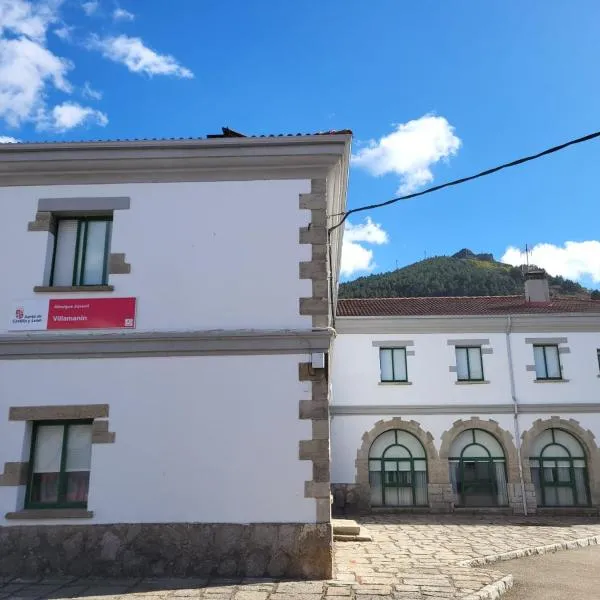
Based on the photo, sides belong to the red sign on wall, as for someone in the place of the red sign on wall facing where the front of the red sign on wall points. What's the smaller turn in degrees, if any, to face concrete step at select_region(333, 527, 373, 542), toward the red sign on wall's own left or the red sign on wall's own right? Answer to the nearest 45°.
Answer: approximately 135° to the red sign on wall's own left

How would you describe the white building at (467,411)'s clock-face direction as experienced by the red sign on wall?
The white building is roughly at 8 o'clock from the red sign on wall.

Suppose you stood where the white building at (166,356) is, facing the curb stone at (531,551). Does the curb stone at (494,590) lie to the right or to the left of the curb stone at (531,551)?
right

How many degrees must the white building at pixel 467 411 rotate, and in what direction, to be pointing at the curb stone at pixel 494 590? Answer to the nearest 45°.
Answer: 0° — it already faces it

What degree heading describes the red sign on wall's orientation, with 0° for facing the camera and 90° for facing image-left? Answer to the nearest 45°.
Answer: approximately 0°

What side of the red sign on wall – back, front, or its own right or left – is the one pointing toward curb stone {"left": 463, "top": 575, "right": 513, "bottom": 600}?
left

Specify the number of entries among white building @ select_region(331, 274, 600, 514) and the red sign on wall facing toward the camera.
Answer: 2
